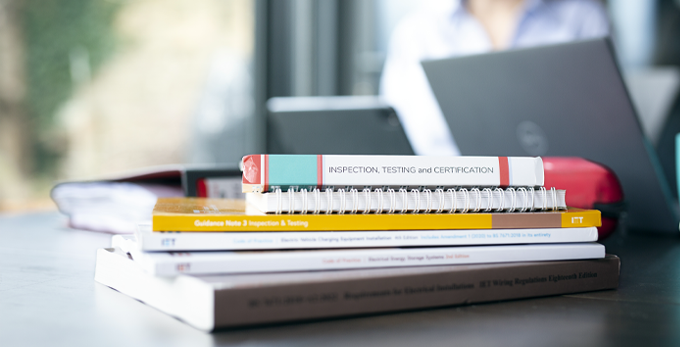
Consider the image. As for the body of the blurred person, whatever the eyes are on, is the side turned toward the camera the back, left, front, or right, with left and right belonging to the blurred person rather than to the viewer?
front

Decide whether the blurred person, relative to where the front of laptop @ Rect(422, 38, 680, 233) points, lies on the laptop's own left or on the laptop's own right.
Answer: on the laptop's own left

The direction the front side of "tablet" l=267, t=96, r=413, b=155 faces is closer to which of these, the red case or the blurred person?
the blurred person

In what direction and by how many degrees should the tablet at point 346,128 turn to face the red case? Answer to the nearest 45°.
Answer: approximately 135° to its right

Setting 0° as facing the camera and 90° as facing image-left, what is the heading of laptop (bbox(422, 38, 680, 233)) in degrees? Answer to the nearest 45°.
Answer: approximately 225°

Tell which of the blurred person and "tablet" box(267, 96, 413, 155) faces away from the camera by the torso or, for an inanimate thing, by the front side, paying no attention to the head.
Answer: the tablet

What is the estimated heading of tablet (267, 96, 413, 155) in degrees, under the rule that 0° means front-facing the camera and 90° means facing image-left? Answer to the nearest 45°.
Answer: approximately 180°

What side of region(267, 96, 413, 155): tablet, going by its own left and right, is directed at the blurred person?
front

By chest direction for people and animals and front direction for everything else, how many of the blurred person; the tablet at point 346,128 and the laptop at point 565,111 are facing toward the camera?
1

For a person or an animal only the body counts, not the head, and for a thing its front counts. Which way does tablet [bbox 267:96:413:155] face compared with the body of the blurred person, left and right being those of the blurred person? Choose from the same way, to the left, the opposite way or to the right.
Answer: the opposite way

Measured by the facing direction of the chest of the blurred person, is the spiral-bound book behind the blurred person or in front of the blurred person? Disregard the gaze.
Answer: in front

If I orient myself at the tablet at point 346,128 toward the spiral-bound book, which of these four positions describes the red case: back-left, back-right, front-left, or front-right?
front-left

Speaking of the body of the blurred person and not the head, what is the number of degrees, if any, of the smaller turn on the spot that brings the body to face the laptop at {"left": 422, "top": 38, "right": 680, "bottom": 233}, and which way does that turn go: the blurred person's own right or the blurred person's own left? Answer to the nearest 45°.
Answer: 0° — they already face it

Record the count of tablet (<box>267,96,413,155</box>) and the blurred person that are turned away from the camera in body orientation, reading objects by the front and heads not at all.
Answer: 1

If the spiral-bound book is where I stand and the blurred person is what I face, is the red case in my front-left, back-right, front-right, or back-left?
front-right
